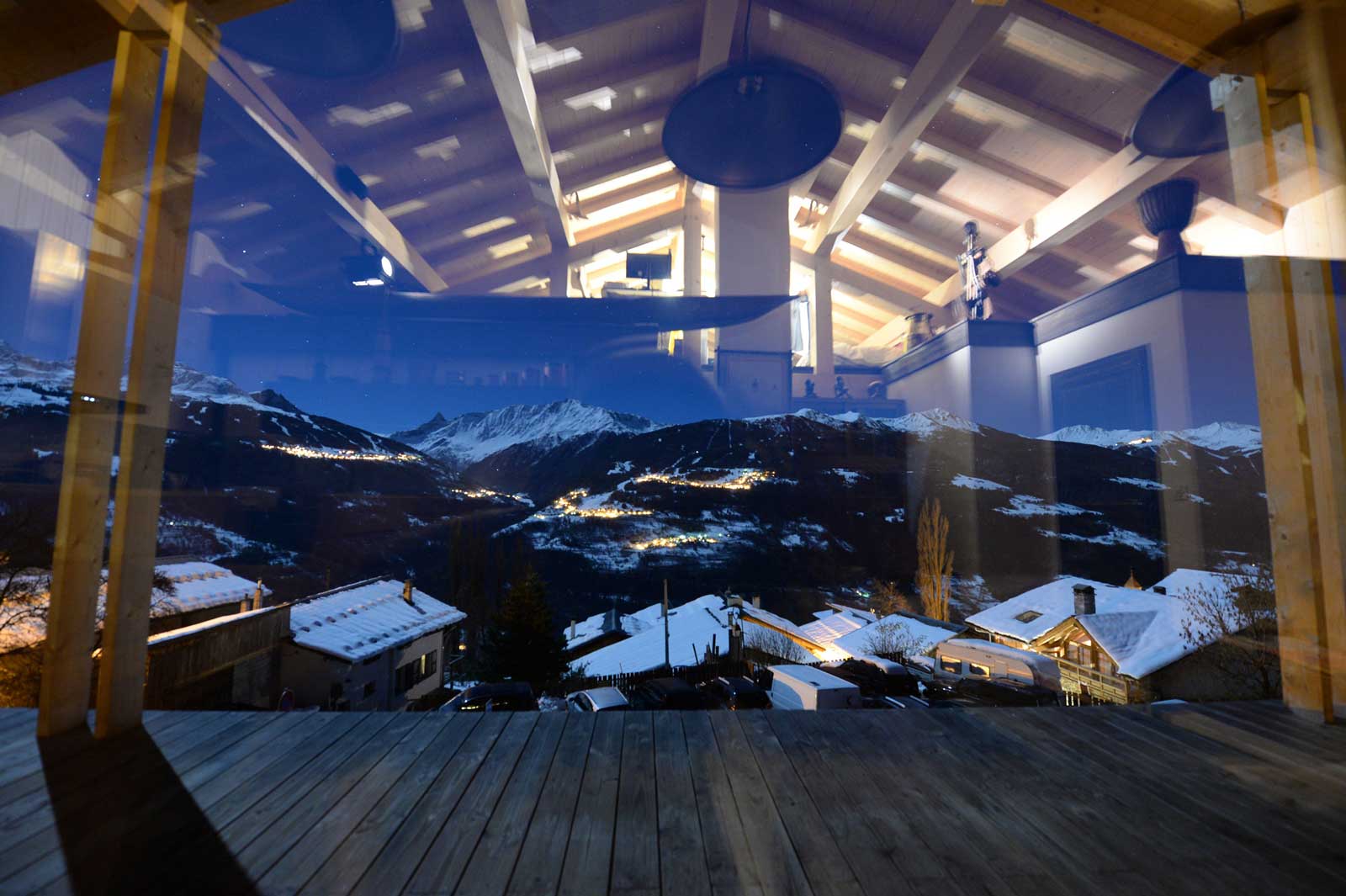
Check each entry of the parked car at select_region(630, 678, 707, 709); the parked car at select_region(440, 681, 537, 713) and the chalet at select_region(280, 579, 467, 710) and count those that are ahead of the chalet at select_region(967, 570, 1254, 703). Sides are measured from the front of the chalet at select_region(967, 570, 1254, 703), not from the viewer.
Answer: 3

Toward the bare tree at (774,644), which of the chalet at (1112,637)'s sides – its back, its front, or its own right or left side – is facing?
front

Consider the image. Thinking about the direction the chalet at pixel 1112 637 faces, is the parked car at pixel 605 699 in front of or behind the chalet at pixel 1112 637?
in front

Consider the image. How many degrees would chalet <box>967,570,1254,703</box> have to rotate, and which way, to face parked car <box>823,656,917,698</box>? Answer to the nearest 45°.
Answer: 0° — it already faces it

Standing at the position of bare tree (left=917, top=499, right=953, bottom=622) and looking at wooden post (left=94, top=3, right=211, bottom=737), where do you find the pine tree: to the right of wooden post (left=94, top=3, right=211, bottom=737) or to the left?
right

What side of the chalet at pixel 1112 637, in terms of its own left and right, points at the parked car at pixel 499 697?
front

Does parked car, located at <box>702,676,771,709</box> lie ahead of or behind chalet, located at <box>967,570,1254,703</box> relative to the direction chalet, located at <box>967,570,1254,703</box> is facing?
ahead

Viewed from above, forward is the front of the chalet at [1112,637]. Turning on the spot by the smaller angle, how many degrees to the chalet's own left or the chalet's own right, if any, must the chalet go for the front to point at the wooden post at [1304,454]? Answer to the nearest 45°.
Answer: approximately 45° to the chalet's own left

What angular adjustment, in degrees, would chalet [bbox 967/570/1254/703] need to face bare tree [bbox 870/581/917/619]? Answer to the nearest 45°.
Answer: approximately 45° to its right

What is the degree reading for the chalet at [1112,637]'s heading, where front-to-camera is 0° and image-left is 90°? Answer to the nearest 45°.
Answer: approximately 45°
